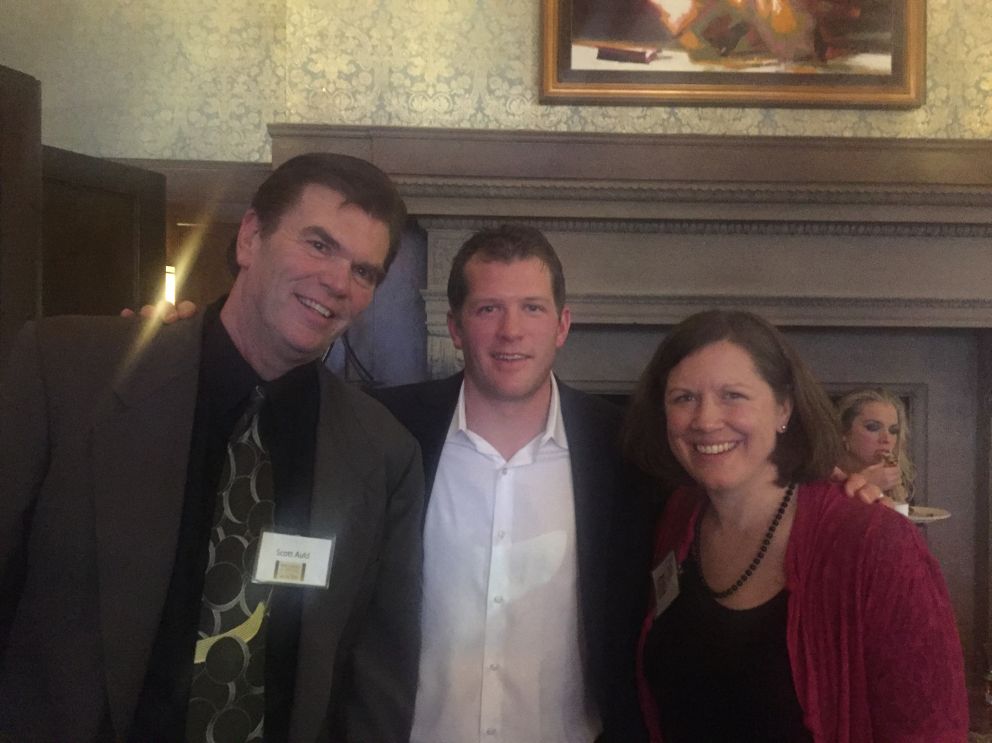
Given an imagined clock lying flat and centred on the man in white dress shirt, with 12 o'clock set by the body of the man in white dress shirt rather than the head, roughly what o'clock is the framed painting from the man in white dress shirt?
The framed painting is roughly at 7 o'clock from the man in white dress shirt.

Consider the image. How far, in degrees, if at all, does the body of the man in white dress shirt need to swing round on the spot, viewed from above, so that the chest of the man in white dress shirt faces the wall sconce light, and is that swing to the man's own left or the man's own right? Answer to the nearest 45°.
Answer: approximately 135° to the man's own right

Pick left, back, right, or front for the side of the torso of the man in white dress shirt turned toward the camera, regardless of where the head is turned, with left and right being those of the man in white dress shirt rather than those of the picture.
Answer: front

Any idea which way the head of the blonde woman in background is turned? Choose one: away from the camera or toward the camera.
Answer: toward the camera

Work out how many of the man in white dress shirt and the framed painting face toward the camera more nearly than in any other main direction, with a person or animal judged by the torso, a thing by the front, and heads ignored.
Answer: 2

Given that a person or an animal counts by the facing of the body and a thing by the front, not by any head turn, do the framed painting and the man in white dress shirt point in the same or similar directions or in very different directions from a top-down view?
same or similar directions

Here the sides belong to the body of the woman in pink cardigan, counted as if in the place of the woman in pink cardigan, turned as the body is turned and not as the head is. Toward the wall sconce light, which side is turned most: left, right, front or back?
right

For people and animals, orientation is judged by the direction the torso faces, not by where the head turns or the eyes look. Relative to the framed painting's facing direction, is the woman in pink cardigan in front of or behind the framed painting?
in front

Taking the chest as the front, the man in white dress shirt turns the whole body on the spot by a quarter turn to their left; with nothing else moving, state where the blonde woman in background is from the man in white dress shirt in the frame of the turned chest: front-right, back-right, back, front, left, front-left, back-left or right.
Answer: front-left

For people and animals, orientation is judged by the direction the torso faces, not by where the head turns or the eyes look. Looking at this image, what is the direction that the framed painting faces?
toward the camera

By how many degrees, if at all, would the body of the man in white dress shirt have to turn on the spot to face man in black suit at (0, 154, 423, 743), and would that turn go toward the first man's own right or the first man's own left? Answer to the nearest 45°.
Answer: approximately 45° to the first man's own right
